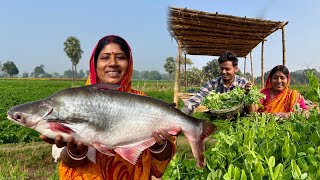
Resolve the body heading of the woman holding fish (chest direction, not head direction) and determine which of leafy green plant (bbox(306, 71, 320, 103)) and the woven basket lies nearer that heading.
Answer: the leafy green plant

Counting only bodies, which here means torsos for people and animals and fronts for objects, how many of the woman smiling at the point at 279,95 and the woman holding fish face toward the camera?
2

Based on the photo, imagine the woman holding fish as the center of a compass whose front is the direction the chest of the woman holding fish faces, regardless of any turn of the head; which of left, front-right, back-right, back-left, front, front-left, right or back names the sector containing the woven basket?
back-left

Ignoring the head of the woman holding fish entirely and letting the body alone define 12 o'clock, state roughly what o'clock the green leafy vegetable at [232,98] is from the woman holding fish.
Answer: The green leafy vegetable is roughly at 7 o'clock from the woman holding fish.

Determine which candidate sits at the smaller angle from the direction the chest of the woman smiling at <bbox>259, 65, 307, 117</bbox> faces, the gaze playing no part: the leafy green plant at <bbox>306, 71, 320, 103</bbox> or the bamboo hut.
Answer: the leafy green plant

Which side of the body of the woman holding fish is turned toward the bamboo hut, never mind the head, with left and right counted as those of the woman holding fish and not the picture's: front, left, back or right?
back

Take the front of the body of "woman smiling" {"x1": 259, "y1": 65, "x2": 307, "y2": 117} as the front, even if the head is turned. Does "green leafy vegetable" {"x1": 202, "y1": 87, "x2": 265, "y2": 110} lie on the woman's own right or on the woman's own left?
on the woman's own right

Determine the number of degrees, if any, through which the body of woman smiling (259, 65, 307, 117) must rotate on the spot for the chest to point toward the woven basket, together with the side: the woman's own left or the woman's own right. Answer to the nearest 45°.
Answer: approximately 45° to the woman's own right

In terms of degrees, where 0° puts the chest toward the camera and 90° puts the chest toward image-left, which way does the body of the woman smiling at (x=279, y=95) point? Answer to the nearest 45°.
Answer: approximately 0°

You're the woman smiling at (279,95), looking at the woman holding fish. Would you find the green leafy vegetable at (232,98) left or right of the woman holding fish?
right
